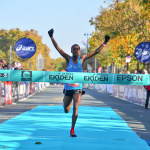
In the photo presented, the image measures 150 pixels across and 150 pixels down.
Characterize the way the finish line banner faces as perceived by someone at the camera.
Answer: facing the viewer

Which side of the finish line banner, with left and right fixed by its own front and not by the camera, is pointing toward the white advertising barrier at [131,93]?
back
